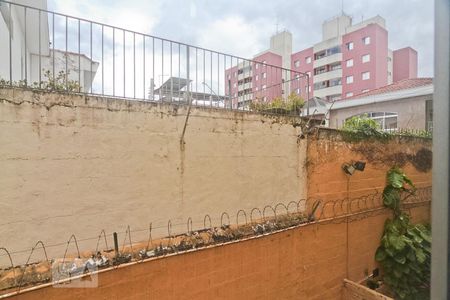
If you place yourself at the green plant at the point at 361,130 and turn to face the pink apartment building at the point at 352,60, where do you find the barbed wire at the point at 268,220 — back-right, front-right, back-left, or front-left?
back-left

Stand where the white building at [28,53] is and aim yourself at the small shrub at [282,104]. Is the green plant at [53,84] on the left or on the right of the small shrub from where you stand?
right
